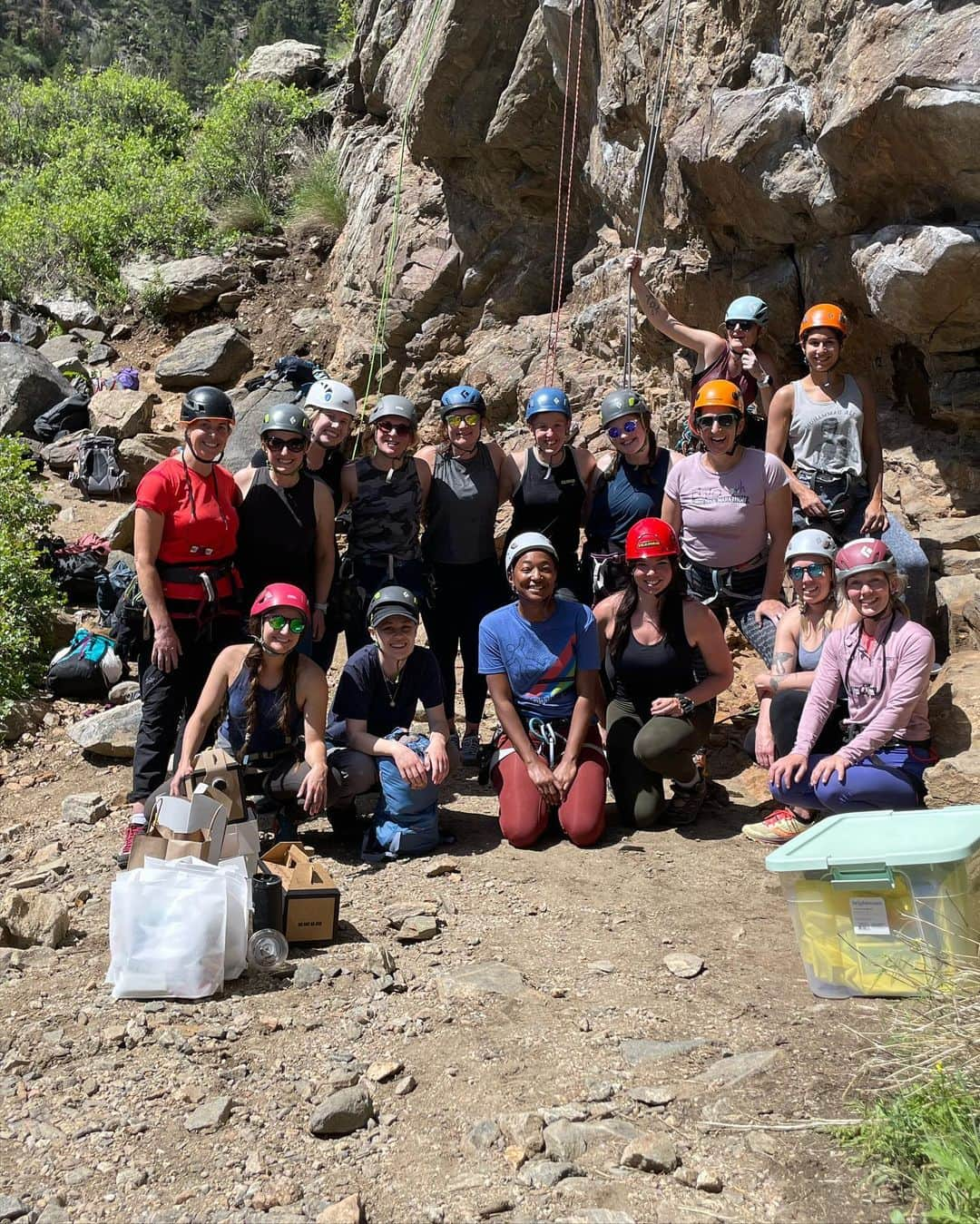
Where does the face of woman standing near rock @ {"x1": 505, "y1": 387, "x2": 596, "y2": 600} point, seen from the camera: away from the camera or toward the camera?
toward the camera

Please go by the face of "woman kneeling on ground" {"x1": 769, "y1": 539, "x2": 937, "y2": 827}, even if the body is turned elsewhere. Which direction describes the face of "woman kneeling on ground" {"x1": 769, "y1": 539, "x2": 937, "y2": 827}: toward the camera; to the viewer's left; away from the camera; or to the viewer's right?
toward the camera

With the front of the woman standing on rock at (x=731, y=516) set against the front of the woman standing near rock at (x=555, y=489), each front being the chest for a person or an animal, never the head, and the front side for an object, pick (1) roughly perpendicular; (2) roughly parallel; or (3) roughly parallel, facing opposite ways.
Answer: roughly parallel

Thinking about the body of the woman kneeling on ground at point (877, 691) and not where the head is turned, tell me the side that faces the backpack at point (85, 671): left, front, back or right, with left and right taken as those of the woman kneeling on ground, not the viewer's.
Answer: right

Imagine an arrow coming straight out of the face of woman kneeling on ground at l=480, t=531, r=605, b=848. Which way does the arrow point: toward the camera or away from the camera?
toward the camera

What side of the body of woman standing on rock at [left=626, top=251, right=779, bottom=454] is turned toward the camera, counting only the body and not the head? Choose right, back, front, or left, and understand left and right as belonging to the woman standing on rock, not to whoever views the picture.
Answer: front

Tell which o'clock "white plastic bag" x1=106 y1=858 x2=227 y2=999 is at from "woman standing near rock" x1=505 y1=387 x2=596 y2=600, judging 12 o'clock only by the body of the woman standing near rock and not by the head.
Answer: The white plastic bag is roughly at 1 o'clock from the woman standing near rock.

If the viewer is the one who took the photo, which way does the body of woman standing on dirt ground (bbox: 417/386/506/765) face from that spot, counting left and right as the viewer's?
facing the viewer

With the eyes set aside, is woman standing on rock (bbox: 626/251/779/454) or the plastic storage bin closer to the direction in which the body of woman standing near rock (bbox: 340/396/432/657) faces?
the plastic storage bin

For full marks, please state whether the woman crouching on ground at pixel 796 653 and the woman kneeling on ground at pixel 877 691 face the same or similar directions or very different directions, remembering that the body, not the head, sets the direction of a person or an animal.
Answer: same or similar directions

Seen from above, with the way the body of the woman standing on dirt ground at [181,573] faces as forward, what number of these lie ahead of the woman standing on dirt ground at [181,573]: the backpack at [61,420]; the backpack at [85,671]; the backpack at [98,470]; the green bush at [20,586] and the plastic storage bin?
1

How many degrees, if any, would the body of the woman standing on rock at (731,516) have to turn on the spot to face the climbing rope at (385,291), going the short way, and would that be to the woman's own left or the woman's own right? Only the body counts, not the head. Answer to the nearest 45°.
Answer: approximately 135° to the woman's own right

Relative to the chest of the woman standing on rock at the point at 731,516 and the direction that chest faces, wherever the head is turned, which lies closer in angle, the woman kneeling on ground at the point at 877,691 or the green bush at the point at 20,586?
the woman kneeling on ground

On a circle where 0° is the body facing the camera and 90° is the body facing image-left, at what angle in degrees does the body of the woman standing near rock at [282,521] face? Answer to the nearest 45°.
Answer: approximately 0°

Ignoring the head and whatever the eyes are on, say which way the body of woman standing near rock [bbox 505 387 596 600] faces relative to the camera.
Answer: toward the camera

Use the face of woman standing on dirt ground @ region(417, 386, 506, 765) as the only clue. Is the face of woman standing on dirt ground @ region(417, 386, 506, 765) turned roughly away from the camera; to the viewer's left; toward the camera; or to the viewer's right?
toward the camera

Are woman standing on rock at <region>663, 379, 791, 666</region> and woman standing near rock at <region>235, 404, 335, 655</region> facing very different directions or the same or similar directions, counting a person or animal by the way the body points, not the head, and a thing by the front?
same or similar directions
